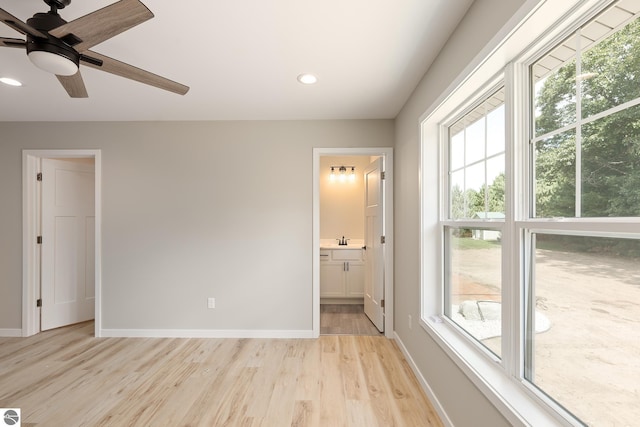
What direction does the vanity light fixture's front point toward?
toward the camera

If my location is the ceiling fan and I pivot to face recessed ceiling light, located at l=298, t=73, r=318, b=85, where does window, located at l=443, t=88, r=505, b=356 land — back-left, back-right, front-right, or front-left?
front-right

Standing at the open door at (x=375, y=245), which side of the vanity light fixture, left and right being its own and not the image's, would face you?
front

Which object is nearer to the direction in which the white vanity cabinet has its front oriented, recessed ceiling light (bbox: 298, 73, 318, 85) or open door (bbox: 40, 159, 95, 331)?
the recessed ceiling light

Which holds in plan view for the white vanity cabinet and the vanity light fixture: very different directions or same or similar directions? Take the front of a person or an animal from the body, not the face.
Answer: same or similar directions

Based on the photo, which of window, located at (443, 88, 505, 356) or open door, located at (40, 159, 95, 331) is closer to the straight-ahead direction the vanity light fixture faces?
the window

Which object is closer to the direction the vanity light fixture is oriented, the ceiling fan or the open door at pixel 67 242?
the ceiling fan

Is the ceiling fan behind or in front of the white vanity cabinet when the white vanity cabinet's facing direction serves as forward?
in front

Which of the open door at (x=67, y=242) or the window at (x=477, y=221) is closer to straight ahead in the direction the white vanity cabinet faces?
the window

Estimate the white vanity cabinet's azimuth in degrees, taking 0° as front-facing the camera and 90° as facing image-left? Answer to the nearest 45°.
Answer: approximately 0°

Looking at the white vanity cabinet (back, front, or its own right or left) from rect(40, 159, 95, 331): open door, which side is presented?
right

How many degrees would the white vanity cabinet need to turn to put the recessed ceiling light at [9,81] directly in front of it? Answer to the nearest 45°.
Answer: approximately 45° to its right

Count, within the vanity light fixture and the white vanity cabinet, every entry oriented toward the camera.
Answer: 2
